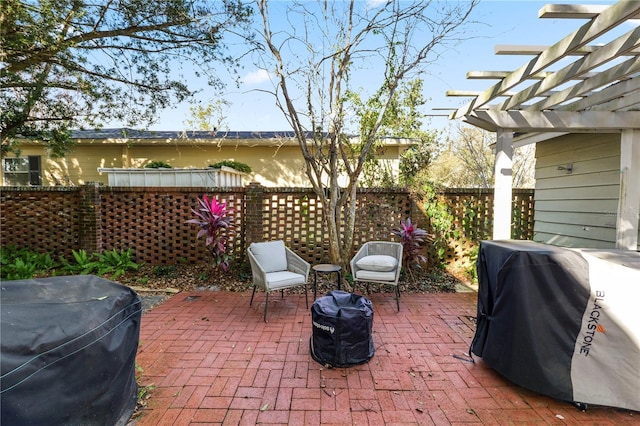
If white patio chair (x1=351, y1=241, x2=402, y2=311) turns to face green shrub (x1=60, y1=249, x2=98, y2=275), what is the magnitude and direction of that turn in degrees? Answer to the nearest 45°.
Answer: approximately 45° to its right

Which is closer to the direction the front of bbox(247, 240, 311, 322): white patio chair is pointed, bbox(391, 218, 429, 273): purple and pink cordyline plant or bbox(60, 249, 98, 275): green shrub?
the purple and pink cordyline plant

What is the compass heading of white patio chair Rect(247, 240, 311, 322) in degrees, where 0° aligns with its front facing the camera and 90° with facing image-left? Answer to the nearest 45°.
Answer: approximately 315°

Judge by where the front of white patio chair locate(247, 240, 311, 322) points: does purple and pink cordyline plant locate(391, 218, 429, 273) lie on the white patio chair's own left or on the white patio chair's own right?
on the white patio chair's own left

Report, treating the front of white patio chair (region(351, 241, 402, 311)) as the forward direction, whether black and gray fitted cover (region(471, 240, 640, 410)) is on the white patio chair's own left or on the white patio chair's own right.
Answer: on the white patio chair's own left

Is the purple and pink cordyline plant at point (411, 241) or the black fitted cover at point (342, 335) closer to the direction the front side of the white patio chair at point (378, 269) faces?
the black fitted cover

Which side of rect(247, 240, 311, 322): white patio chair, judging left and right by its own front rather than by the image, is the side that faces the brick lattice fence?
back

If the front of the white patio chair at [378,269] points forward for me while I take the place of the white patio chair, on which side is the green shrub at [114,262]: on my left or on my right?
on my right

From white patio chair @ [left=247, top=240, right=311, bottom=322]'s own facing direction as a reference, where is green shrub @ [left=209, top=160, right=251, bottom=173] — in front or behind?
behind
